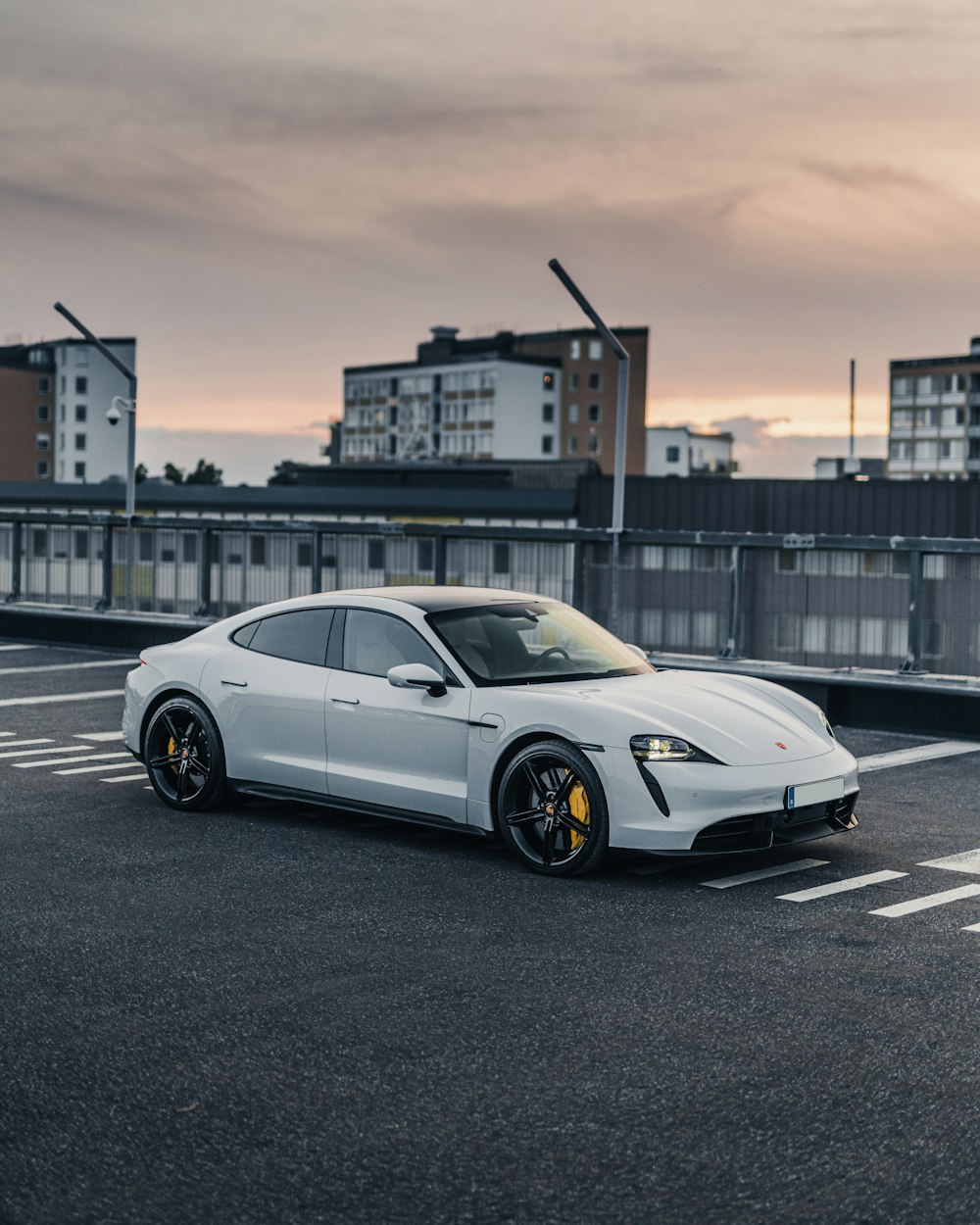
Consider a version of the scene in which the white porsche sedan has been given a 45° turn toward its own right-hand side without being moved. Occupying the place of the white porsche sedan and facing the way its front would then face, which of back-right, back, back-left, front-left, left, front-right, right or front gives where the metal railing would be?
back

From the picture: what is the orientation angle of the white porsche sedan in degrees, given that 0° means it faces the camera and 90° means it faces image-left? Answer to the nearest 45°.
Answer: approximately 315°
